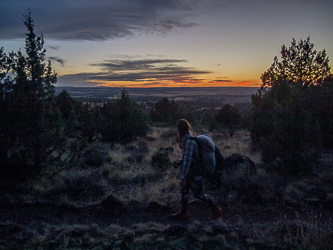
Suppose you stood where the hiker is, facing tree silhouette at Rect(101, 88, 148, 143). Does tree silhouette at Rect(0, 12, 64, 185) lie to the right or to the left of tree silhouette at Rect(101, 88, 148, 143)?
left

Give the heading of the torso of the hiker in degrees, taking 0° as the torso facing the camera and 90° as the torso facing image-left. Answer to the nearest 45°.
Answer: approximately 90°

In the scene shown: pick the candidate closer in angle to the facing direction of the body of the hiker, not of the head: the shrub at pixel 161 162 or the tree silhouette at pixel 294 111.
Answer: the shrub

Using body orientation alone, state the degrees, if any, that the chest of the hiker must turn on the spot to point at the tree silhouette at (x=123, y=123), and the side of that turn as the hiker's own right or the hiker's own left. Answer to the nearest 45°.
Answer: approximately 90° to the hiker's own right

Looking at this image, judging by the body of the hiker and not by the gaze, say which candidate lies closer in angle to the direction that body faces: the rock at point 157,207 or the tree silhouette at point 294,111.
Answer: the rock

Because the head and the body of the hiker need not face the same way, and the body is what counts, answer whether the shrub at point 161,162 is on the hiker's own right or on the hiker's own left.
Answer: on the hiker's own right

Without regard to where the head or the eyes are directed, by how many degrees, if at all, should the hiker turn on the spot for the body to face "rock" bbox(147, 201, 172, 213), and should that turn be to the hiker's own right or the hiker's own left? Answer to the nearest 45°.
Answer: approximately 45° to the hiker's own right
